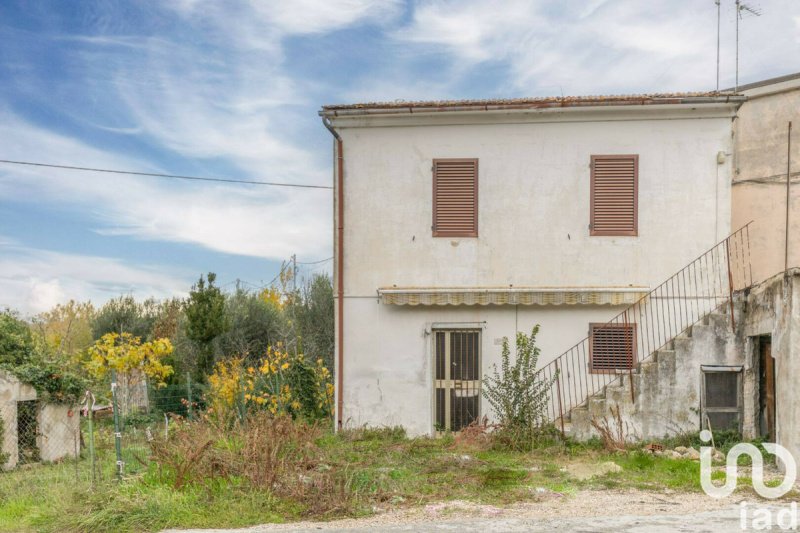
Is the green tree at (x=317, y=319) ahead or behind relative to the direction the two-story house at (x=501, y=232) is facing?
behind

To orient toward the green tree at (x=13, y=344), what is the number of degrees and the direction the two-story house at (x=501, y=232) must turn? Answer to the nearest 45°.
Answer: approximately 90° to its right

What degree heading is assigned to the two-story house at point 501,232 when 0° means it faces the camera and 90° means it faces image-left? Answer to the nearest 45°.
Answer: approximately 0°

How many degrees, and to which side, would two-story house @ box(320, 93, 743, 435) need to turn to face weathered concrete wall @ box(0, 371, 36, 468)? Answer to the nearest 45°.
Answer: approximately 90° to its right

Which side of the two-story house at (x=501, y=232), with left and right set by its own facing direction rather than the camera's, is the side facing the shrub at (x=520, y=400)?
front
